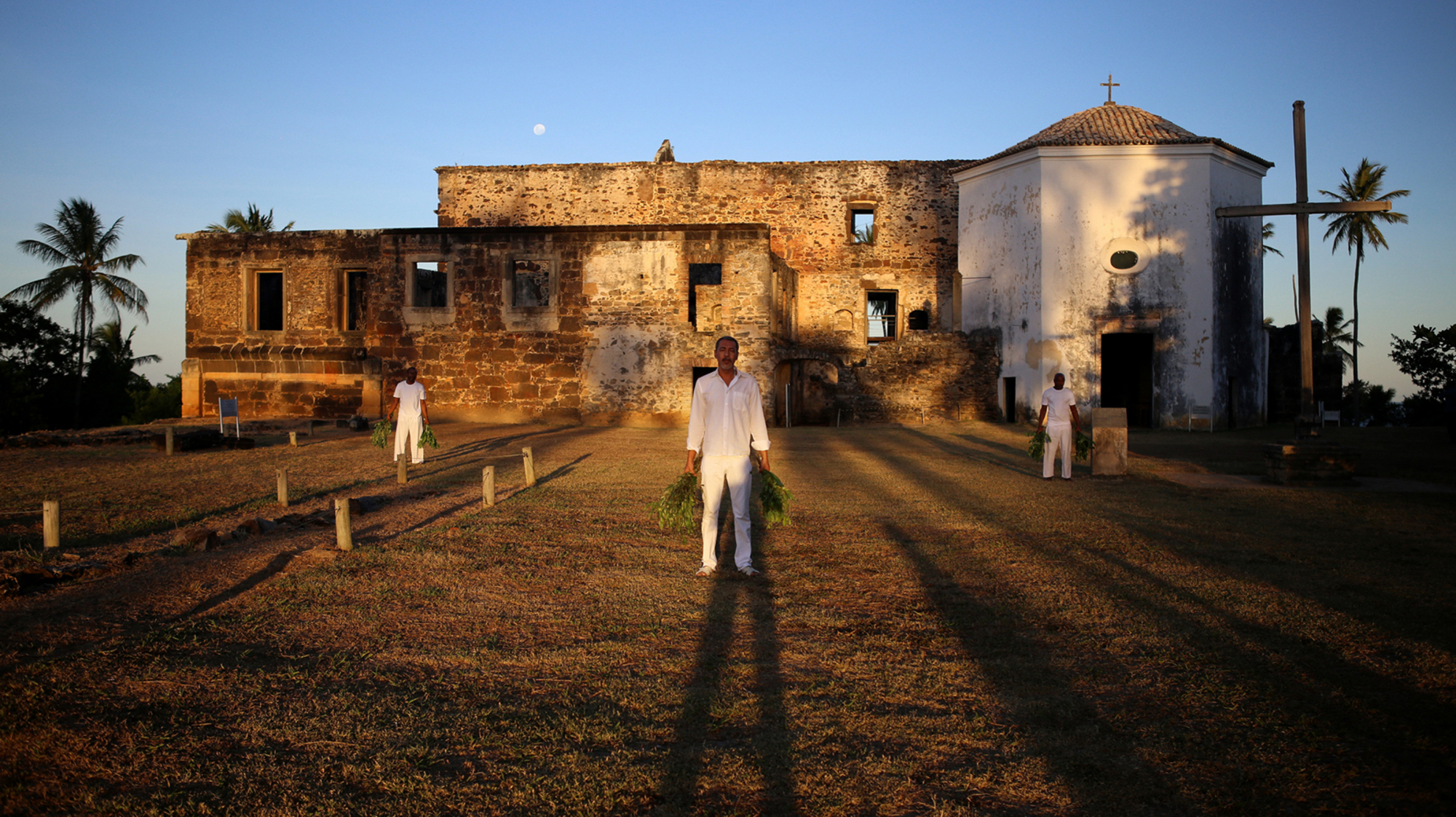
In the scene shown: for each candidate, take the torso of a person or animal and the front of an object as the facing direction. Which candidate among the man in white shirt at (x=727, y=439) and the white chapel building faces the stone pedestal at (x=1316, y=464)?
the white chapel building

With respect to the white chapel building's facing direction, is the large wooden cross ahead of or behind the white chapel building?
ahead

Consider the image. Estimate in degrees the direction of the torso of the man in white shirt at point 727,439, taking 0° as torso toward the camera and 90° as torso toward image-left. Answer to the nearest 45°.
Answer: approximately 0°

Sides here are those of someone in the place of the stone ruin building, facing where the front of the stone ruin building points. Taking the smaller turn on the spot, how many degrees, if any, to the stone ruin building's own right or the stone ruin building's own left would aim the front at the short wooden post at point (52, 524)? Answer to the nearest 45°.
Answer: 0° — it already faces it

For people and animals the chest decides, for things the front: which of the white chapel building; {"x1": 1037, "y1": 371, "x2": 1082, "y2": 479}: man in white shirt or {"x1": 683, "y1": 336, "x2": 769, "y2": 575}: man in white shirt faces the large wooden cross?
the white chapel building
